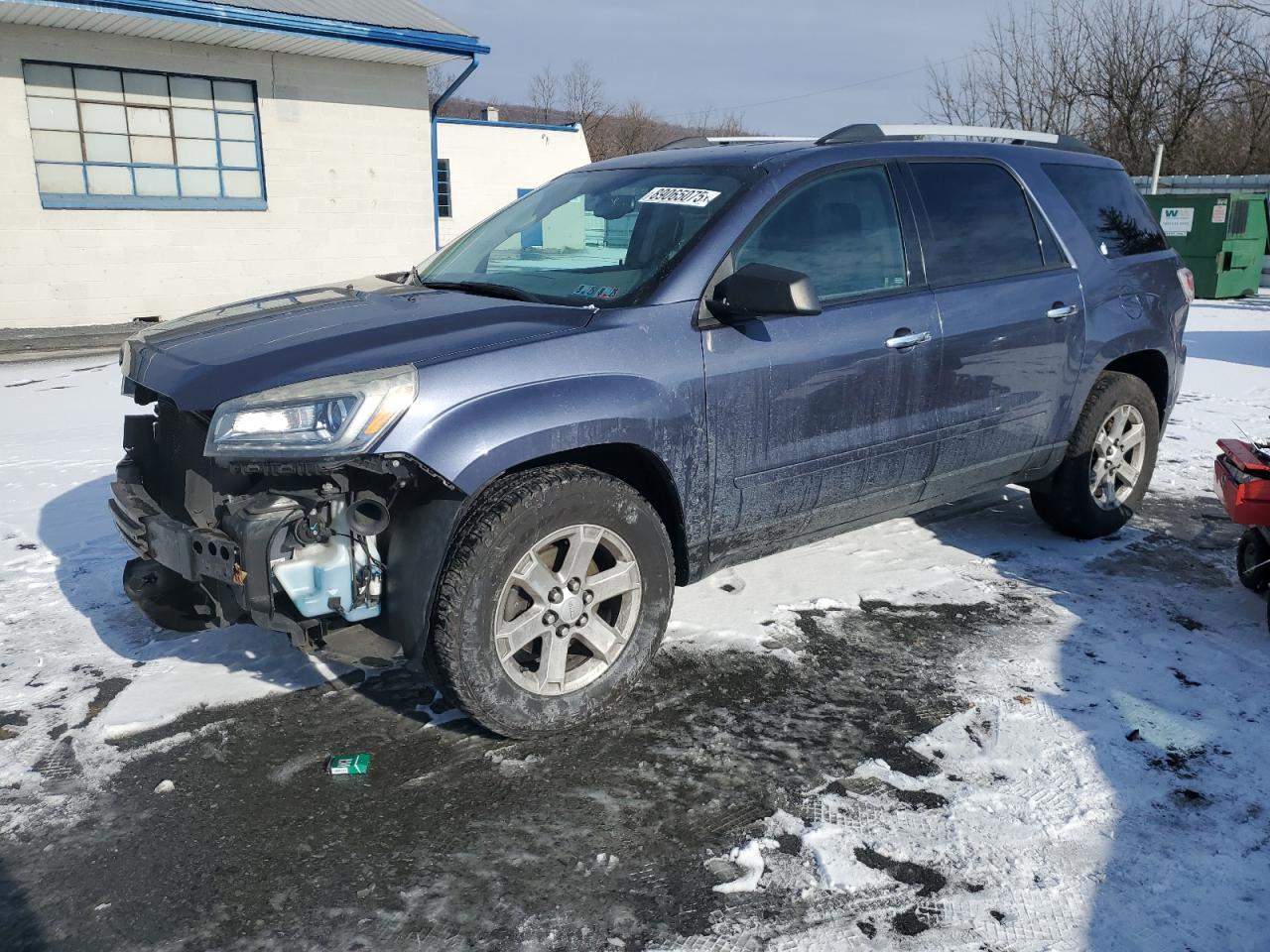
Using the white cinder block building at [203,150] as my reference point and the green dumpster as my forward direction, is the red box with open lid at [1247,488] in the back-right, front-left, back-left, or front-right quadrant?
front-right

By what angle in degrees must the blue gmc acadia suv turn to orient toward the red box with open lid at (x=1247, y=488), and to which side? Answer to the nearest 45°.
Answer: approximately 135° to its left

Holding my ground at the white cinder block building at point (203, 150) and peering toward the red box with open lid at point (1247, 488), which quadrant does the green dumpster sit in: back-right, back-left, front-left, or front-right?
front-left

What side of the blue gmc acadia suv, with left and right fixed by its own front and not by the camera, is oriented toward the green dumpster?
back

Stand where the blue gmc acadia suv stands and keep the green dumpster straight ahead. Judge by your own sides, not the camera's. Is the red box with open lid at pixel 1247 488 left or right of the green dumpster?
right

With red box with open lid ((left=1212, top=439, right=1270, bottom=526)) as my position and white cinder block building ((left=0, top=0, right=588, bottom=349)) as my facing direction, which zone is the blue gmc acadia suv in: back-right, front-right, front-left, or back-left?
front-left

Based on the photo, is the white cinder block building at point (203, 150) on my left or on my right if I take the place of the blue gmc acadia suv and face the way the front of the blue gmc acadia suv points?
on my right

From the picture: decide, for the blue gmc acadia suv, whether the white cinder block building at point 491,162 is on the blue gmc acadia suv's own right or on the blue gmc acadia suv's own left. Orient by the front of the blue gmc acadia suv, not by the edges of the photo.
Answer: on the blue gmc acadia suv's own right
